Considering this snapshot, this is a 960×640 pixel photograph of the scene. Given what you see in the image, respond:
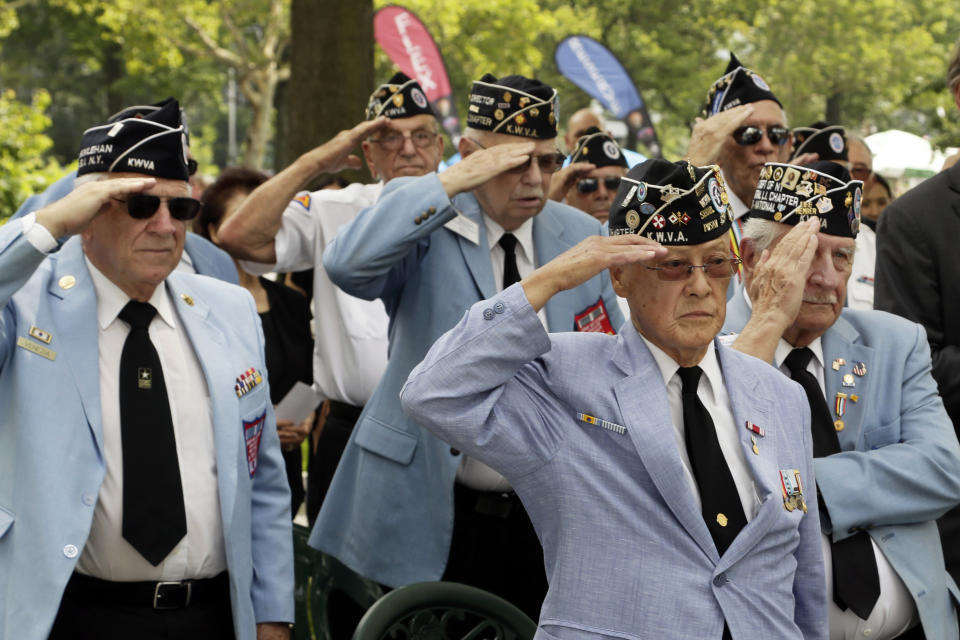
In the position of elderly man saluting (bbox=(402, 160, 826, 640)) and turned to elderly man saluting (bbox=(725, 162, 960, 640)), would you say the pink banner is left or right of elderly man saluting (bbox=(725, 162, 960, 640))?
left

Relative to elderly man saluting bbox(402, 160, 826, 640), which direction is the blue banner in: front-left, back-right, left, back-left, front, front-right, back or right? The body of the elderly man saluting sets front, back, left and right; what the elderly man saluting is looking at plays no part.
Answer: back-left

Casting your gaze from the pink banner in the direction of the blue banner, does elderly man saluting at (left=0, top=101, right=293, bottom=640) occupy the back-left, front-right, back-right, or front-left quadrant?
back-right

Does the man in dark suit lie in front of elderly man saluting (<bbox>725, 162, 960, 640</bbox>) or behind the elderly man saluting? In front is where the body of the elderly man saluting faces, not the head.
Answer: behind

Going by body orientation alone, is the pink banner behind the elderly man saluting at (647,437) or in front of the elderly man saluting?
behind

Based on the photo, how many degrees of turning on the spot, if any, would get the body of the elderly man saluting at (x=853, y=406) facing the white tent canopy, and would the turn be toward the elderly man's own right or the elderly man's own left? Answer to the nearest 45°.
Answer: approximately 180°

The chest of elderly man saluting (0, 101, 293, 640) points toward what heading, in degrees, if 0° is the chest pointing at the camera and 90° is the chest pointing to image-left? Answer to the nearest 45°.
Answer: approximately 315°

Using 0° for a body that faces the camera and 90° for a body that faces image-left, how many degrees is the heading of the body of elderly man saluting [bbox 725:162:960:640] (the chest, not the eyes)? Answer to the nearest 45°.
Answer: approximately 0°

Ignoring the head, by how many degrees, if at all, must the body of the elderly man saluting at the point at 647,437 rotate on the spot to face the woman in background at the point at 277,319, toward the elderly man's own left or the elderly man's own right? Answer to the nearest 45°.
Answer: approximately 180°
